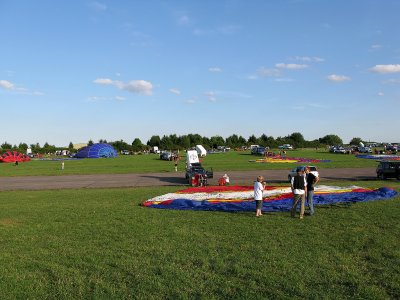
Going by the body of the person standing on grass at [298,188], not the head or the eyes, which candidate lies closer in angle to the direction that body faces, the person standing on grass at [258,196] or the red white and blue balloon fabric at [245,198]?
the red white and blue balloon fabric

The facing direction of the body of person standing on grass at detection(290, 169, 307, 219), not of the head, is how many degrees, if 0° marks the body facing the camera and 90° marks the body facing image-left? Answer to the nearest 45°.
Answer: approximately 180°

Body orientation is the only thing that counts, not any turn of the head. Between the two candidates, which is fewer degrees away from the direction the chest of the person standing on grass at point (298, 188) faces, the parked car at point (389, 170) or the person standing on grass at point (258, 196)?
the parked car

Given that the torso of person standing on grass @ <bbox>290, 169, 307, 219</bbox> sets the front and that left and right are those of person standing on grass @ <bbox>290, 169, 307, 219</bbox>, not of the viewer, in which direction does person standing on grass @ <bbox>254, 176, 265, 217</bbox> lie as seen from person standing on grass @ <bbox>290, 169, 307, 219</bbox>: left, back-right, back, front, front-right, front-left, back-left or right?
left

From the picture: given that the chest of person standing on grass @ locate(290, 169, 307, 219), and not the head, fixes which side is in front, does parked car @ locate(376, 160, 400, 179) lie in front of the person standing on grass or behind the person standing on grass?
in front

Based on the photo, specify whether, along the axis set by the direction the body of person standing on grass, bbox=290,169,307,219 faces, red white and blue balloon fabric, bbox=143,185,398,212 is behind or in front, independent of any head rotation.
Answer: in front
